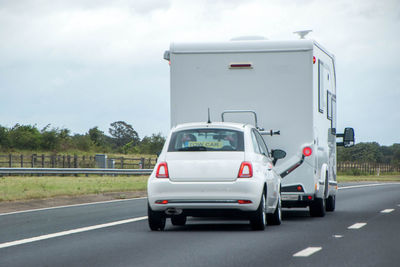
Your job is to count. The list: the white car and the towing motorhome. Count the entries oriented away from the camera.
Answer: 2

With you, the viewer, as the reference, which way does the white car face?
facing away from the viewer

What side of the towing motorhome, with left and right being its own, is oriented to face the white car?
back

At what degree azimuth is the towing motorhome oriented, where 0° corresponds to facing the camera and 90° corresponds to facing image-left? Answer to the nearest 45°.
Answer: approximately 180°
